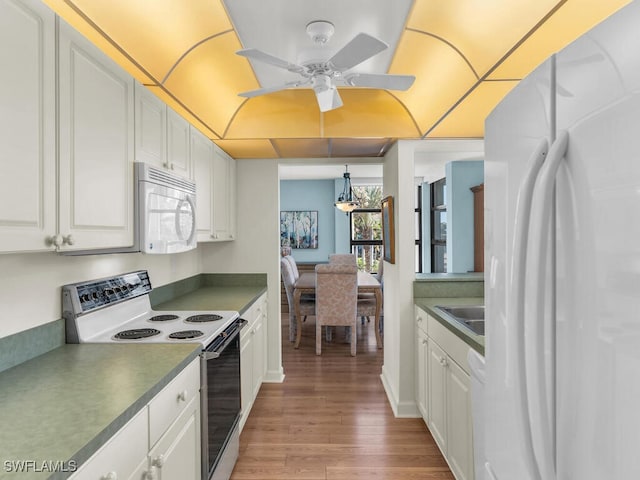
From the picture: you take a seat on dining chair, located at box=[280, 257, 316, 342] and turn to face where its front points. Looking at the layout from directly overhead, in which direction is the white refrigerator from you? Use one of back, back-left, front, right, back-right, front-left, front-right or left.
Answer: right

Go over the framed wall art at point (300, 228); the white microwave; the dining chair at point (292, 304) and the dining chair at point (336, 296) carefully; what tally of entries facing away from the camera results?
1

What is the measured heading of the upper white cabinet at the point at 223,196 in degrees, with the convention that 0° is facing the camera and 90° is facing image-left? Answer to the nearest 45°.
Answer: approximately 270°

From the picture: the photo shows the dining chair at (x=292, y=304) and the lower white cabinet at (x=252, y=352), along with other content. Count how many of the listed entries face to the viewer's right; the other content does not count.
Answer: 2

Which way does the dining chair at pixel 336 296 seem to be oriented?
away from the camera

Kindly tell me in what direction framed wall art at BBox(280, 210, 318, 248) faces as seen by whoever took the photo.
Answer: facing the viewer

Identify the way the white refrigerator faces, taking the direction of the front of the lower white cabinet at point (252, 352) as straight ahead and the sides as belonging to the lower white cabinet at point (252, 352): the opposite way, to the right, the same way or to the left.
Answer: the opposite way

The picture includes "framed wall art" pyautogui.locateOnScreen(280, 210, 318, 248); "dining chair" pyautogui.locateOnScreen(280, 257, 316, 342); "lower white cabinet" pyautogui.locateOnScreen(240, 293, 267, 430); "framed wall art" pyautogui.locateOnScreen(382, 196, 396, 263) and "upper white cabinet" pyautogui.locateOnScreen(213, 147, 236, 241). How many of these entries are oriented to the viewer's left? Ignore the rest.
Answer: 1

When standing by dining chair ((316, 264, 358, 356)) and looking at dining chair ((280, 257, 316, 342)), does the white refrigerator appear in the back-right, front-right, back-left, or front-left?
back-left

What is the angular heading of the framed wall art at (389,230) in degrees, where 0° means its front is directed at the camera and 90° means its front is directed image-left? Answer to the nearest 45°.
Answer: approximately 90°

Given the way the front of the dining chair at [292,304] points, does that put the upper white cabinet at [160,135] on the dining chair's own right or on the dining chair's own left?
on the dining chair's own right

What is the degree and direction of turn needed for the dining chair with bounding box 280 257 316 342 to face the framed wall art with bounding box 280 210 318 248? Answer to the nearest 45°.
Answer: approximately 90° to its left

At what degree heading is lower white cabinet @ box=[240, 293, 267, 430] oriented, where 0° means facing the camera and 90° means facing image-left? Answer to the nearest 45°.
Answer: approximately 270°

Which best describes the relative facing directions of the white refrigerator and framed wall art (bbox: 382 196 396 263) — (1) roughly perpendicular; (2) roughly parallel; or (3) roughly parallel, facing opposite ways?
roughly parallel

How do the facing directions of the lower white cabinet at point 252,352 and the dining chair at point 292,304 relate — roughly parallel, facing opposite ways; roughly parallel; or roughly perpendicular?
roughly parallel
